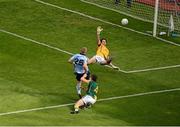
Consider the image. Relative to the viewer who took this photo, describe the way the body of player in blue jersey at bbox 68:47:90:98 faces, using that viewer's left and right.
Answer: facing away from the viewer and to the right of the viewer

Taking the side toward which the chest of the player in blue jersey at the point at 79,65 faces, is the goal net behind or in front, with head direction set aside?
in front

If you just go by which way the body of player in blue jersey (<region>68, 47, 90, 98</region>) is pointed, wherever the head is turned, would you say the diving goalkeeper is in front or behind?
in front

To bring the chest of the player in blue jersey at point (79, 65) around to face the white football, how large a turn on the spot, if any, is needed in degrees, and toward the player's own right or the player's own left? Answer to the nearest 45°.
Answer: approximately 45° to the player's own left
